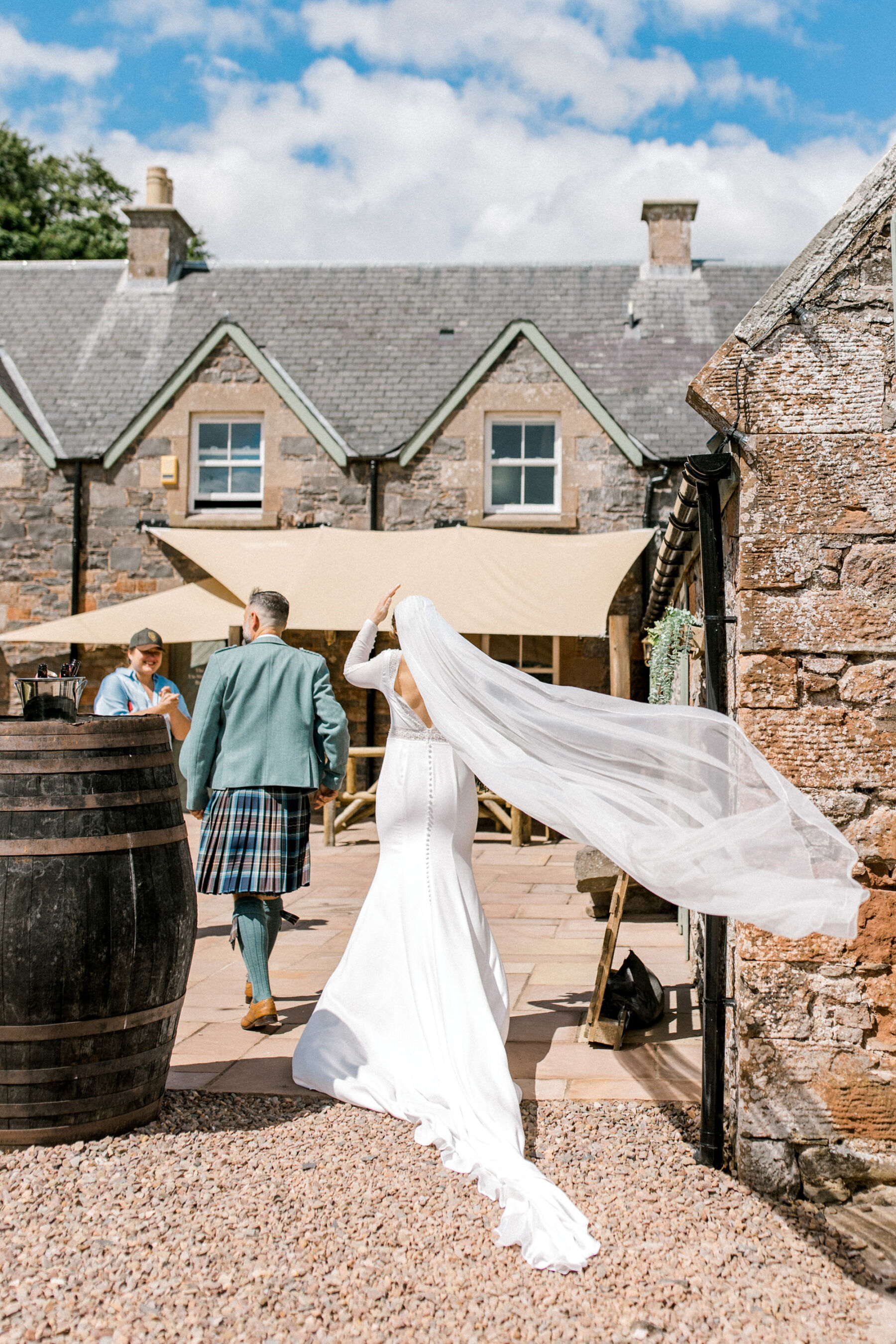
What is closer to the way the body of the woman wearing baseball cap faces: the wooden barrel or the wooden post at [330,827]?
the wooden barrel

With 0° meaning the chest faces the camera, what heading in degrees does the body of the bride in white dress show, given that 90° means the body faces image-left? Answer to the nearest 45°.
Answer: approximately 180°

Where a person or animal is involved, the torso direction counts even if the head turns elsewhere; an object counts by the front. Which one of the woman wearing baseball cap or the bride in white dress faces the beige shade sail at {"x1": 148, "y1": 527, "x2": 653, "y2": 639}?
the bride in white dress

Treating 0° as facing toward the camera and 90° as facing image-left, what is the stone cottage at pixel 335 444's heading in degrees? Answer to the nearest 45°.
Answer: approximately 0°

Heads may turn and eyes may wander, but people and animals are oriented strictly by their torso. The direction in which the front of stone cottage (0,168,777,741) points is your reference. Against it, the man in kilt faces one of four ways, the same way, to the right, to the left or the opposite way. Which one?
the opposite way

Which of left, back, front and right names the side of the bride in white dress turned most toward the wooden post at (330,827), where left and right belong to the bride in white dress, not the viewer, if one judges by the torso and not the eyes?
front

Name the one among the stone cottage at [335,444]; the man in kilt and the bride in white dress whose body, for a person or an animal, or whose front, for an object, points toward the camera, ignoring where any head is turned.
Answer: the stone cottage

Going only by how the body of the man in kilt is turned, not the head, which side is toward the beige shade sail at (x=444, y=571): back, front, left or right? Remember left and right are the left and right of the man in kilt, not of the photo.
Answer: front

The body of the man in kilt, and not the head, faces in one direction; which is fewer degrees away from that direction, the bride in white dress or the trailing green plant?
the trailing green plant

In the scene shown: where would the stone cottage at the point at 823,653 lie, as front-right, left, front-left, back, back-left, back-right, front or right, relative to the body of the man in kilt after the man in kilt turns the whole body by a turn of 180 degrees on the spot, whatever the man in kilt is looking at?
front-left

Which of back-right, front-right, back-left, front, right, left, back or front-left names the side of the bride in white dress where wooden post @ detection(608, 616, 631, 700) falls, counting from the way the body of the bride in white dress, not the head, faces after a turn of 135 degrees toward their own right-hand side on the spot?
back-left

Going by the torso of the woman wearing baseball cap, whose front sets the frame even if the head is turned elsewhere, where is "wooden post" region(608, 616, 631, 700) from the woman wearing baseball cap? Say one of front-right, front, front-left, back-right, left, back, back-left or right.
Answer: left

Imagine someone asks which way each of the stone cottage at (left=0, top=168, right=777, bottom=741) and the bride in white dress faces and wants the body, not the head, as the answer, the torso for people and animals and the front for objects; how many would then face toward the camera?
1

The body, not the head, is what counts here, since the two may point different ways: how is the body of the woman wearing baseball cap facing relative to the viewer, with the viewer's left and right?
facing the viewer and to the right of the viewer

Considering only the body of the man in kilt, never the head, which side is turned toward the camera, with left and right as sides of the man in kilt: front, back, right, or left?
back

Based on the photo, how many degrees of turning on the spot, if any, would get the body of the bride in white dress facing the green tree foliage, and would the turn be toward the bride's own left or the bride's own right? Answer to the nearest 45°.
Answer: approximately 45° to the bride's own left

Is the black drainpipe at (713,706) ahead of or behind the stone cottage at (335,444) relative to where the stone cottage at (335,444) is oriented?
ahead

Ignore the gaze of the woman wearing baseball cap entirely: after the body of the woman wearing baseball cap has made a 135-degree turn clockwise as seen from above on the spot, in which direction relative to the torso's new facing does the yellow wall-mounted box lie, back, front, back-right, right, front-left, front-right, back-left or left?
right

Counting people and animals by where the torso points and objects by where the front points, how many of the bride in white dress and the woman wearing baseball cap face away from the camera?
1
